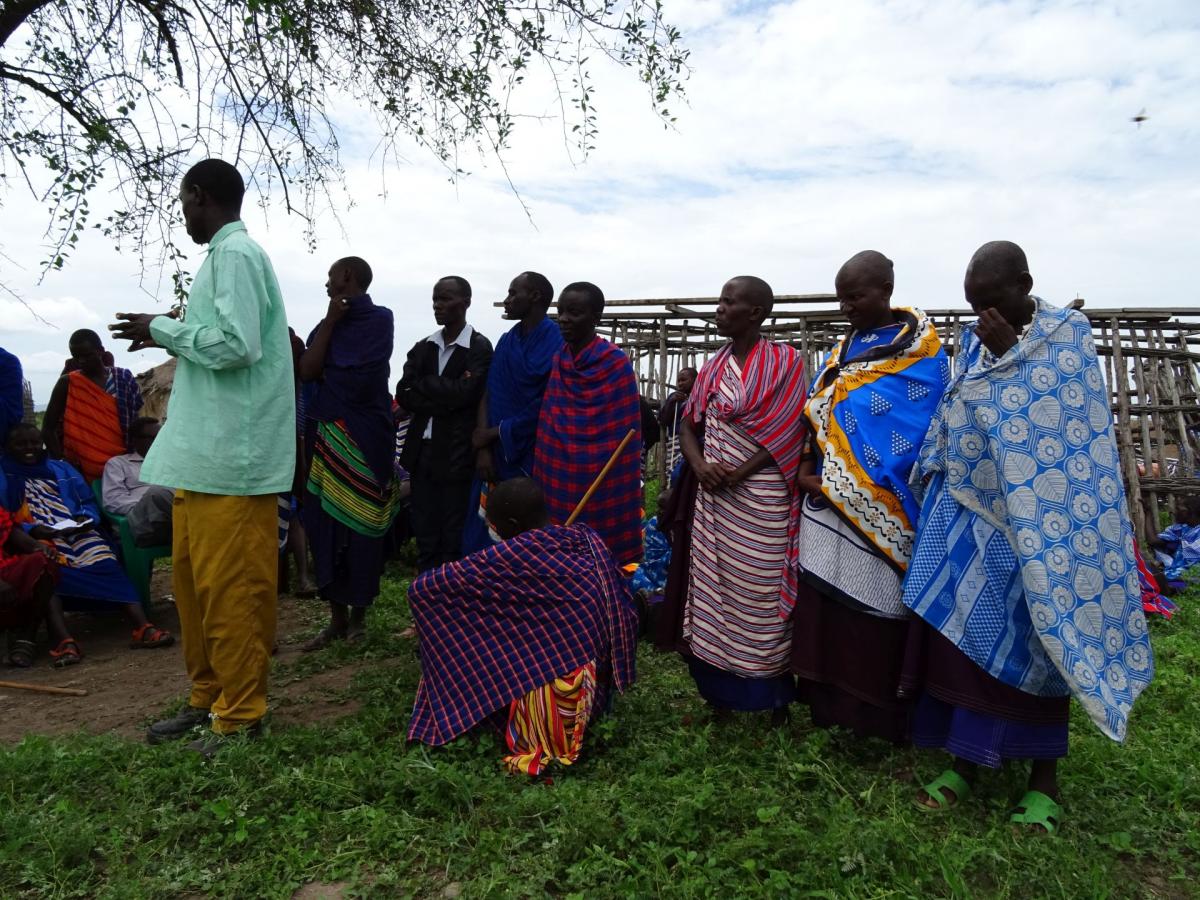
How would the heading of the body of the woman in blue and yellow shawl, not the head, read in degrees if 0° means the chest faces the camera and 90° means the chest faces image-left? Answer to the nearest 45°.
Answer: approximately 45°

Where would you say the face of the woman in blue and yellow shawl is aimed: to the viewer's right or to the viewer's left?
to the viewer's left

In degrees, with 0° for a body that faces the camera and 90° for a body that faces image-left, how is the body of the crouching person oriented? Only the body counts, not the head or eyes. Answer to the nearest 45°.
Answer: approximately 135°

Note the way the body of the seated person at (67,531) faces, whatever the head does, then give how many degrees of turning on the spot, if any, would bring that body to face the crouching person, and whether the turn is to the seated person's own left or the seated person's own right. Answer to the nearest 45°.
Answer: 0° — they already face them

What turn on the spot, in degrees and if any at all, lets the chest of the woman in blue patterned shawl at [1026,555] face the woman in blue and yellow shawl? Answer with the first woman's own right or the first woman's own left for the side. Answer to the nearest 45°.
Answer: approximately 90° to the first woman's own right

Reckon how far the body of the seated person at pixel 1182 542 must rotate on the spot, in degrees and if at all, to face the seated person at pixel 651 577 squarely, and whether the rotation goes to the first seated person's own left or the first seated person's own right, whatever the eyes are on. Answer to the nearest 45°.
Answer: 0° — they already face them

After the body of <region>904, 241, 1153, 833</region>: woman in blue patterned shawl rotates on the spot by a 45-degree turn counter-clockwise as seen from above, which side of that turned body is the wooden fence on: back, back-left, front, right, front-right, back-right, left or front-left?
back

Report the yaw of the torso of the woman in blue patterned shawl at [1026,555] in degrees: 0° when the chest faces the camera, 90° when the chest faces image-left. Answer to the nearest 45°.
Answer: approximately 45°

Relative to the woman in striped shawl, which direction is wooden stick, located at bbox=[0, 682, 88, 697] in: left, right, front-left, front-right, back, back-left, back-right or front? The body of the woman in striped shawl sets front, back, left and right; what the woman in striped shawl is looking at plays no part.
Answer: front-right

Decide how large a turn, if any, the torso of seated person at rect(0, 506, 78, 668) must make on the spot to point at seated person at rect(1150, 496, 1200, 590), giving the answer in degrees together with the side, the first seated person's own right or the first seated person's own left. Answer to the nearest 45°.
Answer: approximately 45° to the first seated person's own left

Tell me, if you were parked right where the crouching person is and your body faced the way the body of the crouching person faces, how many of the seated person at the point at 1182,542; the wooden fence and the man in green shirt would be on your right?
2
